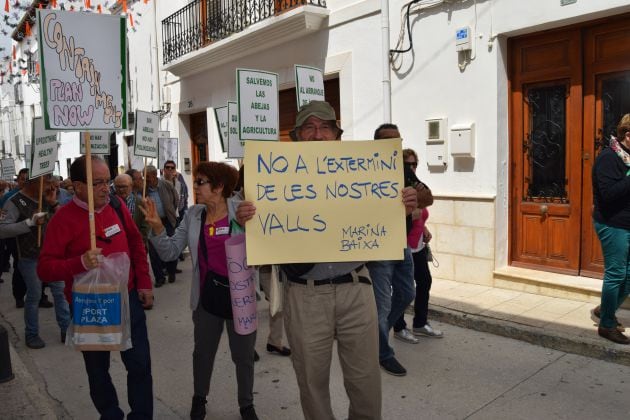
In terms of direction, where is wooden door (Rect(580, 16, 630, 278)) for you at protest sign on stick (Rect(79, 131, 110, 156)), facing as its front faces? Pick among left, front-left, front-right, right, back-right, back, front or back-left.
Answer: front-left

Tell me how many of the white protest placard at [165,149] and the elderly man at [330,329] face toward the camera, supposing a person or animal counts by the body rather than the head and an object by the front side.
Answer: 2

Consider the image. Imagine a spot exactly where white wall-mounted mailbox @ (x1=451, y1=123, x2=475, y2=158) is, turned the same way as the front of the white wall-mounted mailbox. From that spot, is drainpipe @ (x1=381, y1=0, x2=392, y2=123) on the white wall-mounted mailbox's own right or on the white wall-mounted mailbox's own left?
on the white wall-mounted mailbox's own right

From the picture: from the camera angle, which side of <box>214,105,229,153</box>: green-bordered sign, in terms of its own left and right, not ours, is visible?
front

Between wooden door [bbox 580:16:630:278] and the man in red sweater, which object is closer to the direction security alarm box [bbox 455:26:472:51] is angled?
the man in red sweater

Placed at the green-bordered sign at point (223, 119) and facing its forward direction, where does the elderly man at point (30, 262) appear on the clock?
The elderly man is roughly at 2 o'clock from the green-bordered sign.

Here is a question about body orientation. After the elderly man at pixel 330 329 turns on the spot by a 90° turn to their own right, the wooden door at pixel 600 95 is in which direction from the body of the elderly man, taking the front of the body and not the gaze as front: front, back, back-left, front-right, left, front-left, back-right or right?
back-right

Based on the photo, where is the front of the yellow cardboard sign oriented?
toward the camera

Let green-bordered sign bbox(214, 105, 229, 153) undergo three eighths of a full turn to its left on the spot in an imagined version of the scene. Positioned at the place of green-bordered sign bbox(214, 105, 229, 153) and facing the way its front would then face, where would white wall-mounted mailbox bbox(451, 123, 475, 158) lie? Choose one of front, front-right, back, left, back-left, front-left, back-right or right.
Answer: front-right

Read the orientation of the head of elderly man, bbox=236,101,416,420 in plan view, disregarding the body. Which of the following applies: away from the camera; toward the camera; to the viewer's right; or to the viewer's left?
toward the camera

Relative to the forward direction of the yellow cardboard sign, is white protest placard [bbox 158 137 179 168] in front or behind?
behind

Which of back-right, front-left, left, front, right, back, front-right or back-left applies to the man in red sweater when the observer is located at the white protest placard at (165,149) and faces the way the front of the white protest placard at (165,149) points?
front

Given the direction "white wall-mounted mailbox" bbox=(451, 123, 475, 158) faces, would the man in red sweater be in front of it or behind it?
in front

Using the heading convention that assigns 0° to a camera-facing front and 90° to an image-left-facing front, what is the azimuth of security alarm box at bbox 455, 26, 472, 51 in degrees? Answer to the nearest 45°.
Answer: approximately 45°

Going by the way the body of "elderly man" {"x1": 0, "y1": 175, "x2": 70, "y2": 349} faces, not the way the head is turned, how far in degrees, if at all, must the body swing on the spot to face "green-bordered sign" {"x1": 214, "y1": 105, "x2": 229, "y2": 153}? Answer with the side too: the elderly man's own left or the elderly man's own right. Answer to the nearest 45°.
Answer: approximately 45° to the elderly man's own left

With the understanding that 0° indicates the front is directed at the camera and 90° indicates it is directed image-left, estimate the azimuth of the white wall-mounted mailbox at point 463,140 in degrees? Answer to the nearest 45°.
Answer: approximately 45°
